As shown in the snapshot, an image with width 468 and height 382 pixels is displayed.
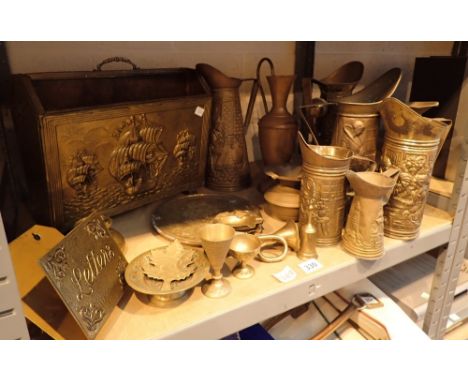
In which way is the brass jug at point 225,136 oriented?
to the viewer's left

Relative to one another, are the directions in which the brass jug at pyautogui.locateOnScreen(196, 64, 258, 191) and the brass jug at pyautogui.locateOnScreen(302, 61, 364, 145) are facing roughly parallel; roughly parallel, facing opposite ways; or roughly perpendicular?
roughly parallel, facing opposite ways

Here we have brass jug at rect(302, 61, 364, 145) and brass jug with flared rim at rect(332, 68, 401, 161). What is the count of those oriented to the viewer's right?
2

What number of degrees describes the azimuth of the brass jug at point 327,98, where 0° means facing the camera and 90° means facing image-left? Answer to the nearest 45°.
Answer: approximately 270°

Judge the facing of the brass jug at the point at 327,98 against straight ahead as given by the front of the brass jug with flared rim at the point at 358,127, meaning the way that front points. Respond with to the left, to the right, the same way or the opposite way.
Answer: the same way

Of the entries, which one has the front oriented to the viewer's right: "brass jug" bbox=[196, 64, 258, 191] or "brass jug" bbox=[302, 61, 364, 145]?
"brass jug" bbox=[302, 61, 364, 145]

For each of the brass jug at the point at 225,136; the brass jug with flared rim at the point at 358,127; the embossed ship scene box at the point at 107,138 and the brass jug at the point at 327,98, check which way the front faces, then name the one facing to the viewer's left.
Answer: the brass jug at the point at 225,136

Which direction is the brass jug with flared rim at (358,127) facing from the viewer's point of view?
to the viewer's right

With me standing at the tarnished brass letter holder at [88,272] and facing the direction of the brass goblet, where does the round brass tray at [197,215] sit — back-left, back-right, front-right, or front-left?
front-left
